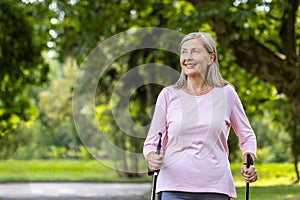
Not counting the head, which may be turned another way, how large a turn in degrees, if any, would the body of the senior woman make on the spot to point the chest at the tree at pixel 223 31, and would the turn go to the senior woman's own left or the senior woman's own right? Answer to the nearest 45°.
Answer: approximately 180°

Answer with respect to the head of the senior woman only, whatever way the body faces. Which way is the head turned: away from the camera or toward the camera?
toward the camera

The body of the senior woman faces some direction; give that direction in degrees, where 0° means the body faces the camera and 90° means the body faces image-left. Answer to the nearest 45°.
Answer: approximately 0°
